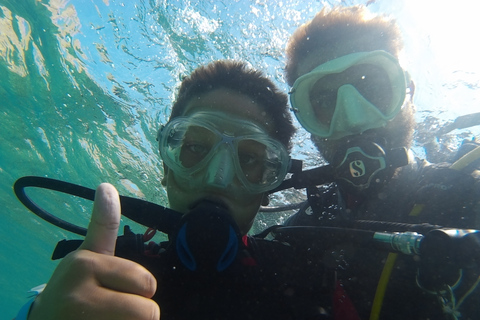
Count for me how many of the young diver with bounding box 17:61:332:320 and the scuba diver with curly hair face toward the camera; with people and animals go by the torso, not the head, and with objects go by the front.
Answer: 2

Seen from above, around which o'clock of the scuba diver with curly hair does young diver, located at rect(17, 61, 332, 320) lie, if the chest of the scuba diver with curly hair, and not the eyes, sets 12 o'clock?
The young diver is roughly at 2 o'clock from the scuba diver with curly hair.

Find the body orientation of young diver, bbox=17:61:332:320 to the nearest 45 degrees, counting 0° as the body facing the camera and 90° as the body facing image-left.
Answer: approximately 0°

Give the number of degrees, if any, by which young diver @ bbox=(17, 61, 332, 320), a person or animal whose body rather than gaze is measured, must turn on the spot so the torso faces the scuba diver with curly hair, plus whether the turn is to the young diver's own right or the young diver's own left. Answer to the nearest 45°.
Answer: approximately 90° to the young diver's own left
